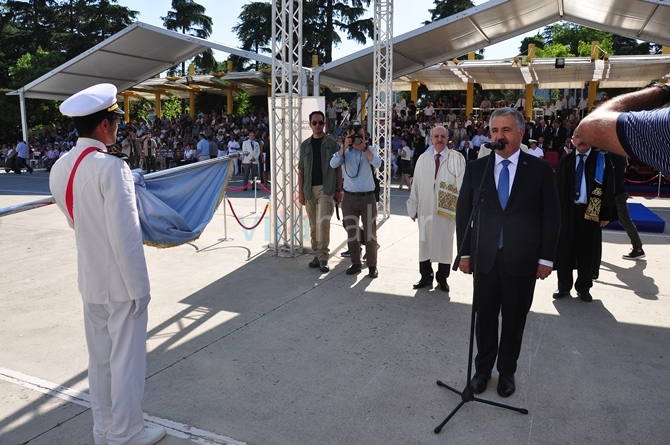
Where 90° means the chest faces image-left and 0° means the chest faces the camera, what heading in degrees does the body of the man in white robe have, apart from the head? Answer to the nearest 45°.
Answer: approximately 0°

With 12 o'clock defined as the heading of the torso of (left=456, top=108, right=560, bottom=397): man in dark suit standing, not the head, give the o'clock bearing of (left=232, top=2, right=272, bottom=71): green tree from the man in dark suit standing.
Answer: The green tree is roughly at 5 o'clock from the man in dark suit standing.

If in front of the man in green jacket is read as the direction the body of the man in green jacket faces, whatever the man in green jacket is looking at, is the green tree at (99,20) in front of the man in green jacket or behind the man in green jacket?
behind

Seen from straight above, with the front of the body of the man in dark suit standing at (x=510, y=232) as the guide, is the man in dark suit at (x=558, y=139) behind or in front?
behind

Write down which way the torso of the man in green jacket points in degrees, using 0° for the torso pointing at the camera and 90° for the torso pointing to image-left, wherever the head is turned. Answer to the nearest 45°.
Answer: approximately 0°

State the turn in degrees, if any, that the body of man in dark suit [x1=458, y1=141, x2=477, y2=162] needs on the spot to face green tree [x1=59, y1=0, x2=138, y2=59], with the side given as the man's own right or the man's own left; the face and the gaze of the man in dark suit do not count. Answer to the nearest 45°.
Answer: approximately 135° to the man's own right

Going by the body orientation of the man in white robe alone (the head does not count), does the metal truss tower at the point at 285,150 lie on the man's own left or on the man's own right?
on the man's own right

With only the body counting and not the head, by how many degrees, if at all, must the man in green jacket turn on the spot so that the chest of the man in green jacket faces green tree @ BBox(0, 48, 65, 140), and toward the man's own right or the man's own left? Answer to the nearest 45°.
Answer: approximately 135° to the man's own right
